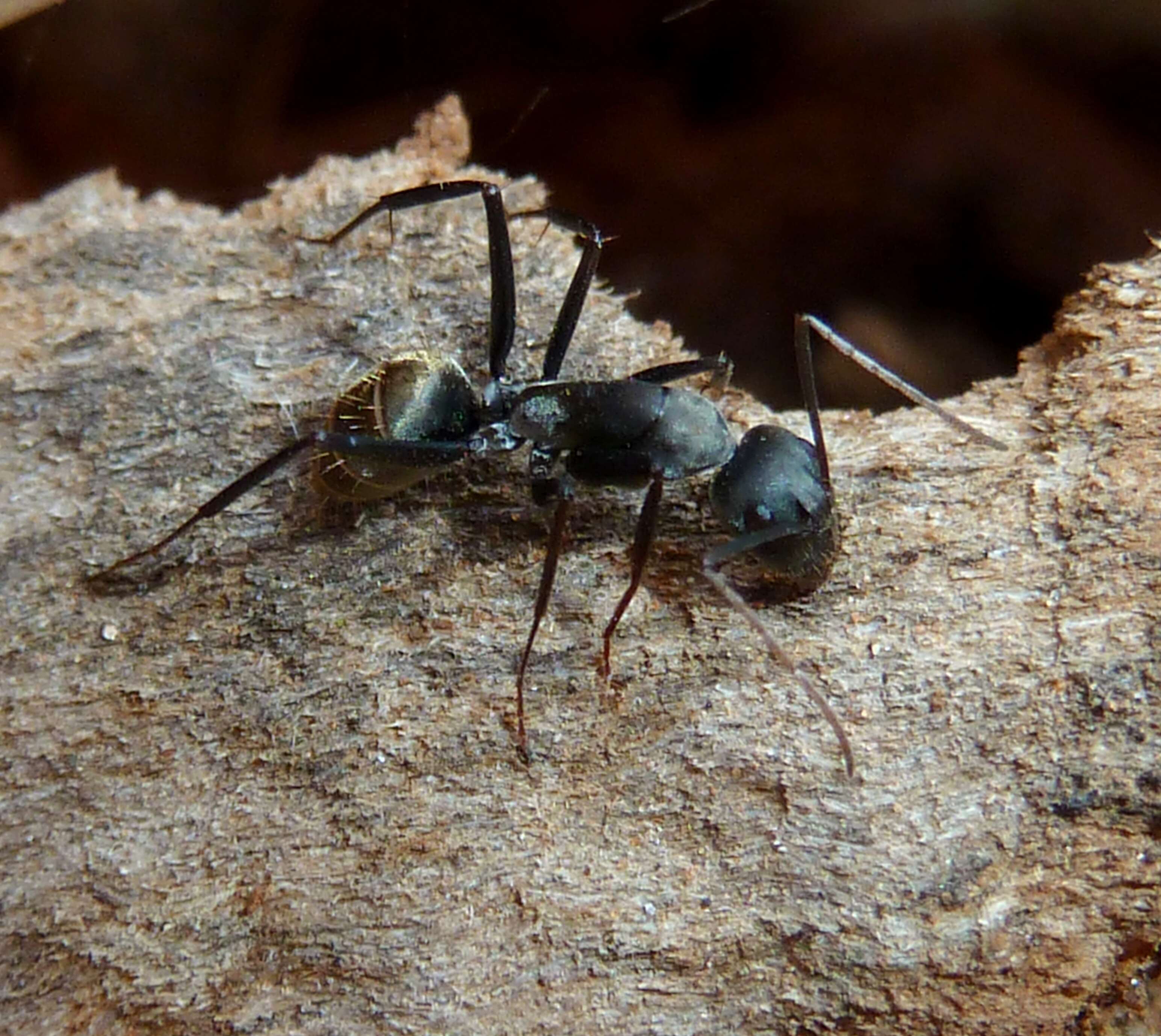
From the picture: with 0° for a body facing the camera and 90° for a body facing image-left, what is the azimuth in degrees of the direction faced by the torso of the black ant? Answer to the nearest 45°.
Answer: approximately 270°
